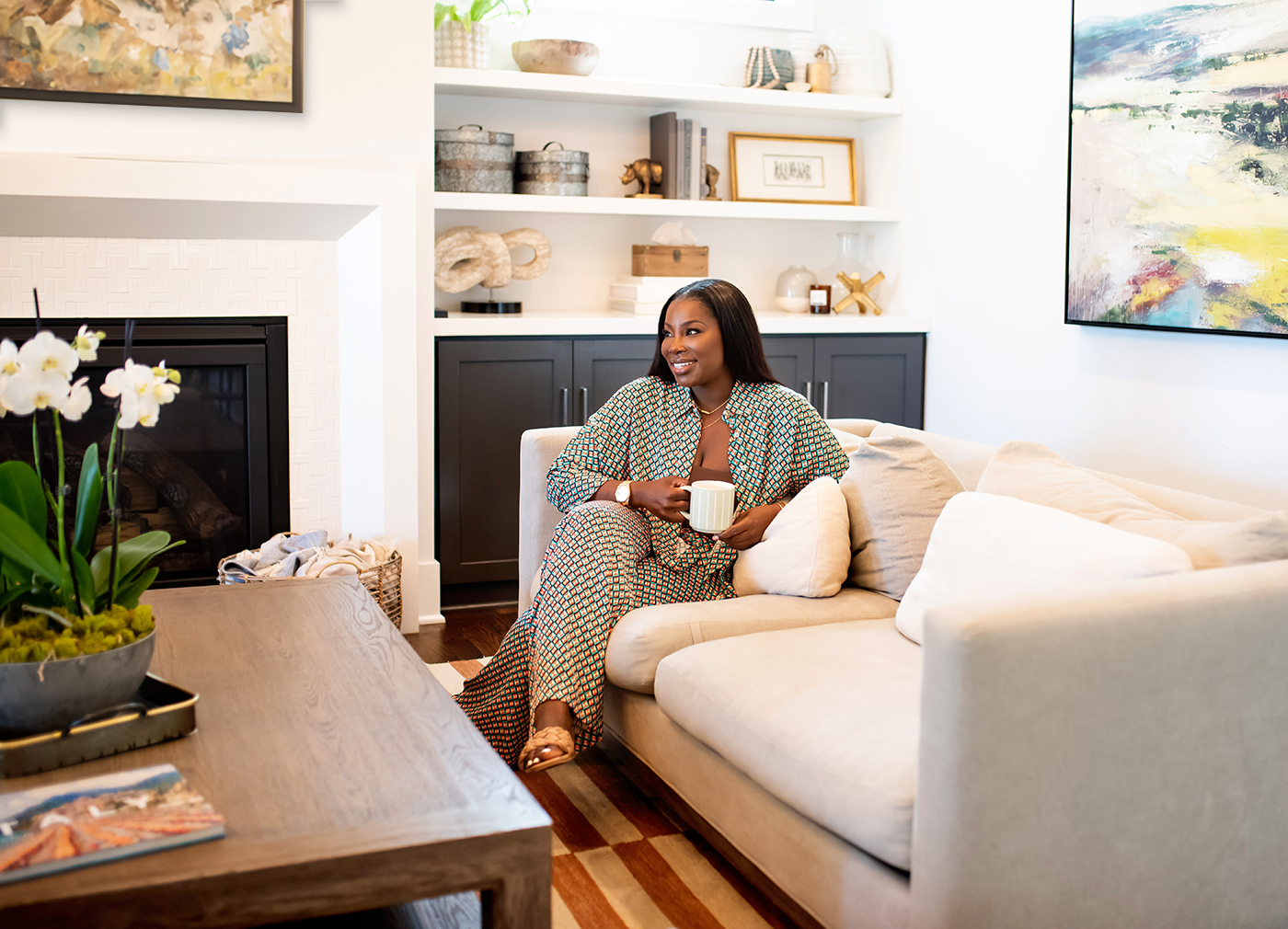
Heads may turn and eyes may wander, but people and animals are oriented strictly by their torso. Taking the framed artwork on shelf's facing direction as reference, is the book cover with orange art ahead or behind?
ahead

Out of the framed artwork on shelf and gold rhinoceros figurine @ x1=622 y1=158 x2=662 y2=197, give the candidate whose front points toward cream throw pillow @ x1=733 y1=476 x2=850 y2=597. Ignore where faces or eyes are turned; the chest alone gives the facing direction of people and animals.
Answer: the framed artwork on shelf

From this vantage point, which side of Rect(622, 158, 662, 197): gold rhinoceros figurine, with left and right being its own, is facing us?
left

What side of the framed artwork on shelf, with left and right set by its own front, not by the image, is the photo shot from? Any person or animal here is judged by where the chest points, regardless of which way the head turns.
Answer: front

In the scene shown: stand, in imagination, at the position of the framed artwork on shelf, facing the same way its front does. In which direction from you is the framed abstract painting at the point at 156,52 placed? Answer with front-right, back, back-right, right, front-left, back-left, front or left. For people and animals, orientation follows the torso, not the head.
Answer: front-right

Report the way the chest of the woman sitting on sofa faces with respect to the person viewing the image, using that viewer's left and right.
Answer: facing the viewer and to the left of the viewer

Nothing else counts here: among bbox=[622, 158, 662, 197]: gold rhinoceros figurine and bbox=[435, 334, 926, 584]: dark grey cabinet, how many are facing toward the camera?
1

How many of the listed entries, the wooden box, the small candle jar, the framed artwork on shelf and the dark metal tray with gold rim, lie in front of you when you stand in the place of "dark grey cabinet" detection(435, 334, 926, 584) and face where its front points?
1

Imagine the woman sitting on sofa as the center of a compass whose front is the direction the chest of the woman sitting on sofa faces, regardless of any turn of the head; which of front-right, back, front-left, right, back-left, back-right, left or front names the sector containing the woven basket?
right

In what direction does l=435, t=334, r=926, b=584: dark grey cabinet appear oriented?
toward the camera
